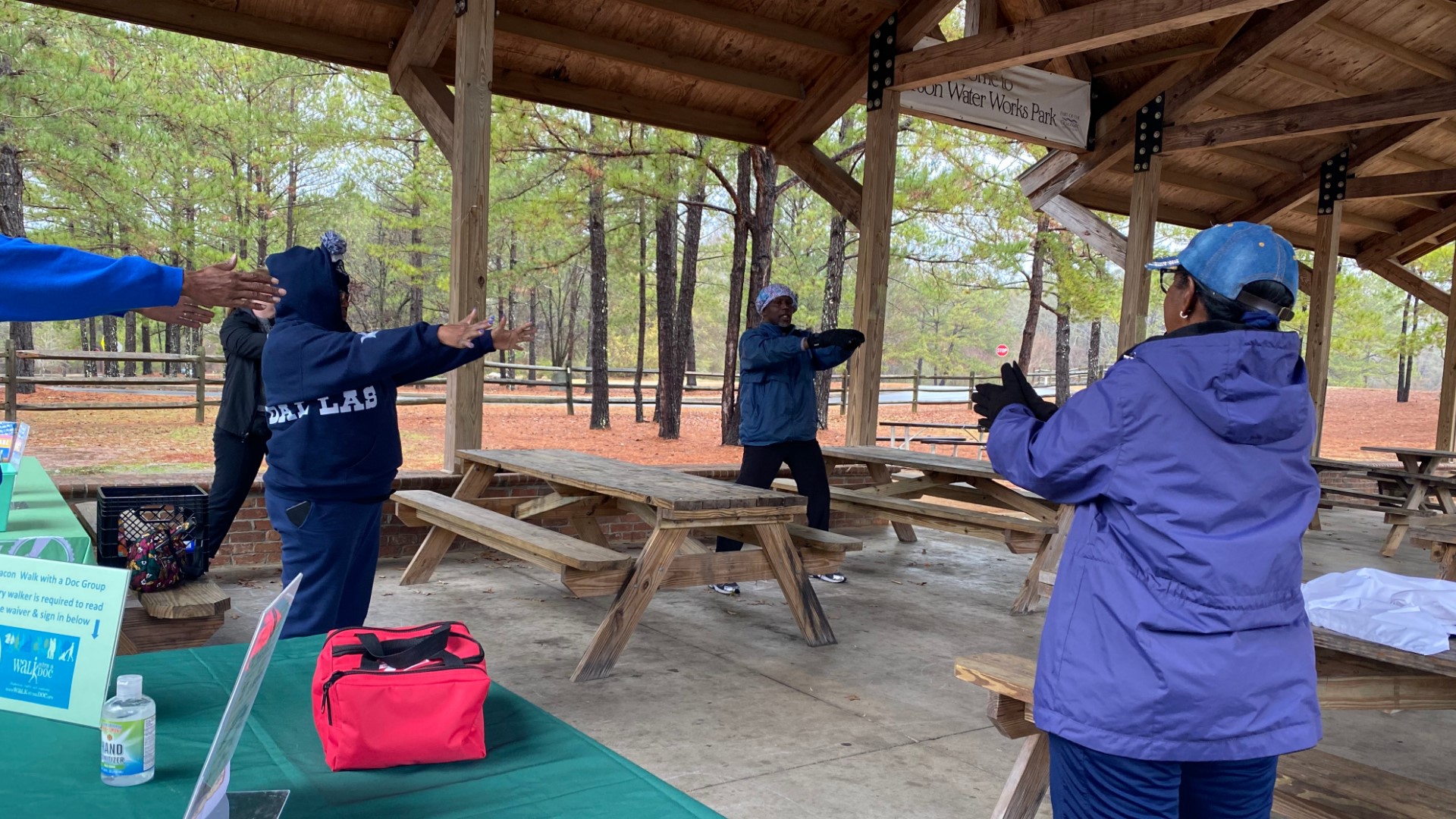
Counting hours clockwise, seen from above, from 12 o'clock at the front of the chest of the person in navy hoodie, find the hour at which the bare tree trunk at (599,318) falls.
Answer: The bare tree trunk is roughly at 11 o'clock from the person in navy hoodie.

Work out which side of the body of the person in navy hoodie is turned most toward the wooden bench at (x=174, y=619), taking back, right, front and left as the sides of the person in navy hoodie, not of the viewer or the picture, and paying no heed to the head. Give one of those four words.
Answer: left

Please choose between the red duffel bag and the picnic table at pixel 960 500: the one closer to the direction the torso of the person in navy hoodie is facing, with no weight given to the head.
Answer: the picnic table

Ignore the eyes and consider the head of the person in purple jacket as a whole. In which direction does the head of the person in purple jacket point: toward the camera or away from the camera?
away from the camera

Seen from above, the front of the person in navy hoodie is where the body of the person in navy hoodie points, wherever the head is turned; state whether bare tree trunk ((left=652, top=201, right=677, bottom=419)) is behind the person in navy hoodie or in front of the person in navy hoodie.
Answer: in front

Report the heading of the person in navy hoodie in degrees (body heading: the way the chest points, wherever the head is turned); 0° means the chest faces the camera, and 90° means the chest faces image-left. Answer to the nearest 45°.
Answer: approximately 225°

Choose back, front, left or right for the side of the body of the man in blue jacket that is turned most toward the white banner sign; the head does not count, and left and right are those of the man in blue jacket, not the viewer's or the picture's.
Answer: left

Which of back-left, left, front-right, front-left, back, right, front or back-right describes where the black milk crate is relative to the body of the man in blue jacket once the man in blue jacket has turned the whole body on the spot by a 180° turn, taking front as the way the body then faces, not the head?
left

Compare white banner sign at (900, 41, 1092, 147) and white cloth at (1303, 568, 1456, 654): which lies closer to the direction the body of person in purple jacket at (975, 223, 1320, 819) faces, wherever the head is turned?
the white banner sign

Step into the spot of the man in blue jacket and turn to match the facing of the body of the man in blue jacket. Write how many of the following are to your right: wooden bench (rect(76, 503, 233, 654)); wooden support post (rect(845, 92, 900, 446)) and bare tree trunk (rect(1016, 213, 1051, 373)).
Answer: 1

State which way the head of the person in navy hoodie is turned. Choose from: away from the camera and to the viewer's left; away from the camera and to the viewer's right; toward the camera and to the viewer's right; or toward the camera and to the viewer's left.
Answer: away from the camera and to the viewer's right

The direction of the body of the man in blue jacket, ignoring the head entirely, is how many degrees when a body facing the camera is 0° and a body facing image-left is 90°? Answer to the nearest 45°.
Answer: approximately 315°
